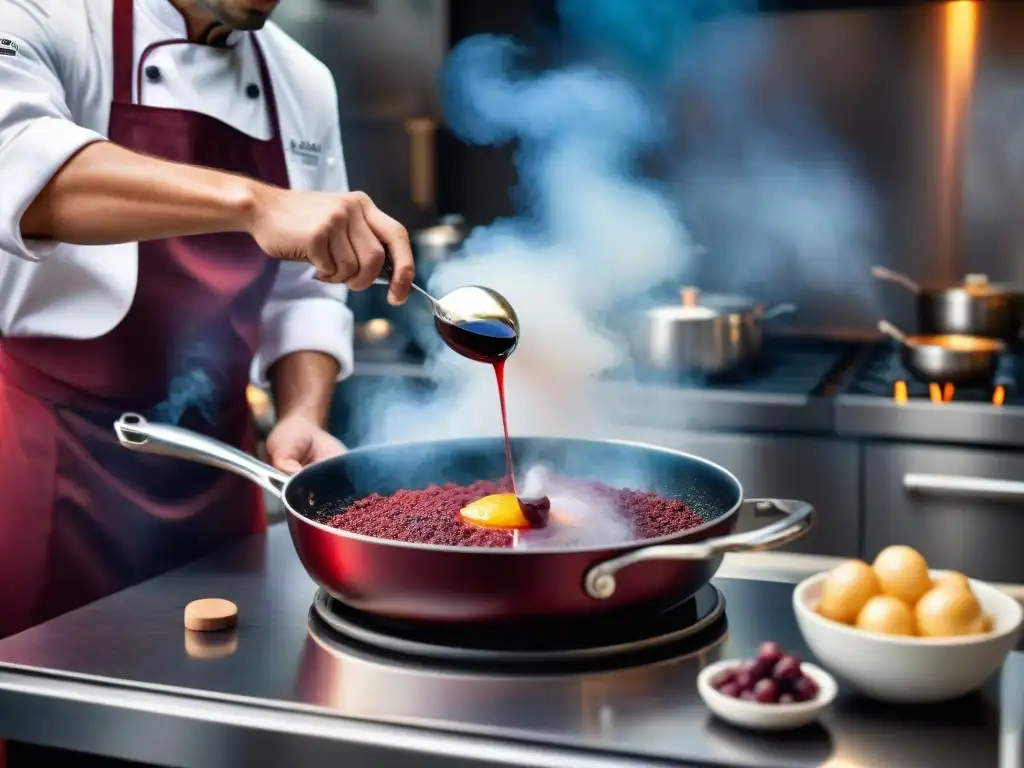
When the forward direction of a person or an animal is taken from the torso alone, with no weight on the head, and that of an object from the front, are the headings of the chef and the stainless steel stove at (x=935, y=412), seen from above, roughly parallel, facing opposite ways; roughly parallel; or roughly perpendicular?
roughly perpendicular

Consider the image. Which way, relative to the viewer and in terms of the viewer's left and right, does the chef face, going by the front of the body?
facing the viewer and to the right of the viewer

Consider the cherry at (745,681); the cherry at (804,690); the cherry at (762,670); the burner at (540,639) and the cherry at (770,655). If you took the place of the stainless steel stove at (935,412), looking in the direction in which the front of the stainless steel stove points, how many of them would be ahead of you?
5

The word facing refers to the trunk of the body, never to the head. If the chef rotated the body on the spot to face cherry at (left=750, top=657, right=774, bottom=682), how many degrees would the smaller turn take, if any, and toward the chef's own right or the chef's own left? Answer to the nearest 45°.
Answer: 0° — they already face it

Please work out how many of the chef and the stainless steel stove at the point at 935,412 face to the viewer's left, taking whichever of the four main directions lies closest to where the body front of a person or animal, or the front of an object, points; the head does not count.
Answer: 0

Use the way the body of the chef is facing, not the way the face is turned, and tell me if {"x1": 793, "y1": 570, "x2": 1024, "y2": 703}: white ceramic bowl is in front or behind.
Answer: in front

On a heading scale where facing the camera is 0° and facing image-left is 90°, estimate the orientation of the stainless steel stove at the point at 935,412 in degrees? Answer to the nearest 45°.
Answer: approximately 0°

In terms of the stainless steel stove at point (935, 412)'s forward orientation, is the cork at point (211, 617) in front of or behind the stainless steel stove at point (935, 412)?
in front

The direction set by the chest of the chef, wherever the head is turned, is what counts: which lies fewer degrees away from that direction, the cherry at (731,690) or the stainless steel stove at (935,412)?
the cherry

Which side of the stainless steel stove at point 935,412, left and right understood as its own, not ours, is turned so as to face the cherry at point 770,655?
front

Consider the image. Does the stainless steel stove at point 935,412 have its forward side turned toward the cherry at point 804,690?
yes

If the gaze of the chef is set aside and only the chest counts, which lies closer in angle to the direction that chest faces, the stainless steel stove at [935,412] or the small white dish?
the small white dish
